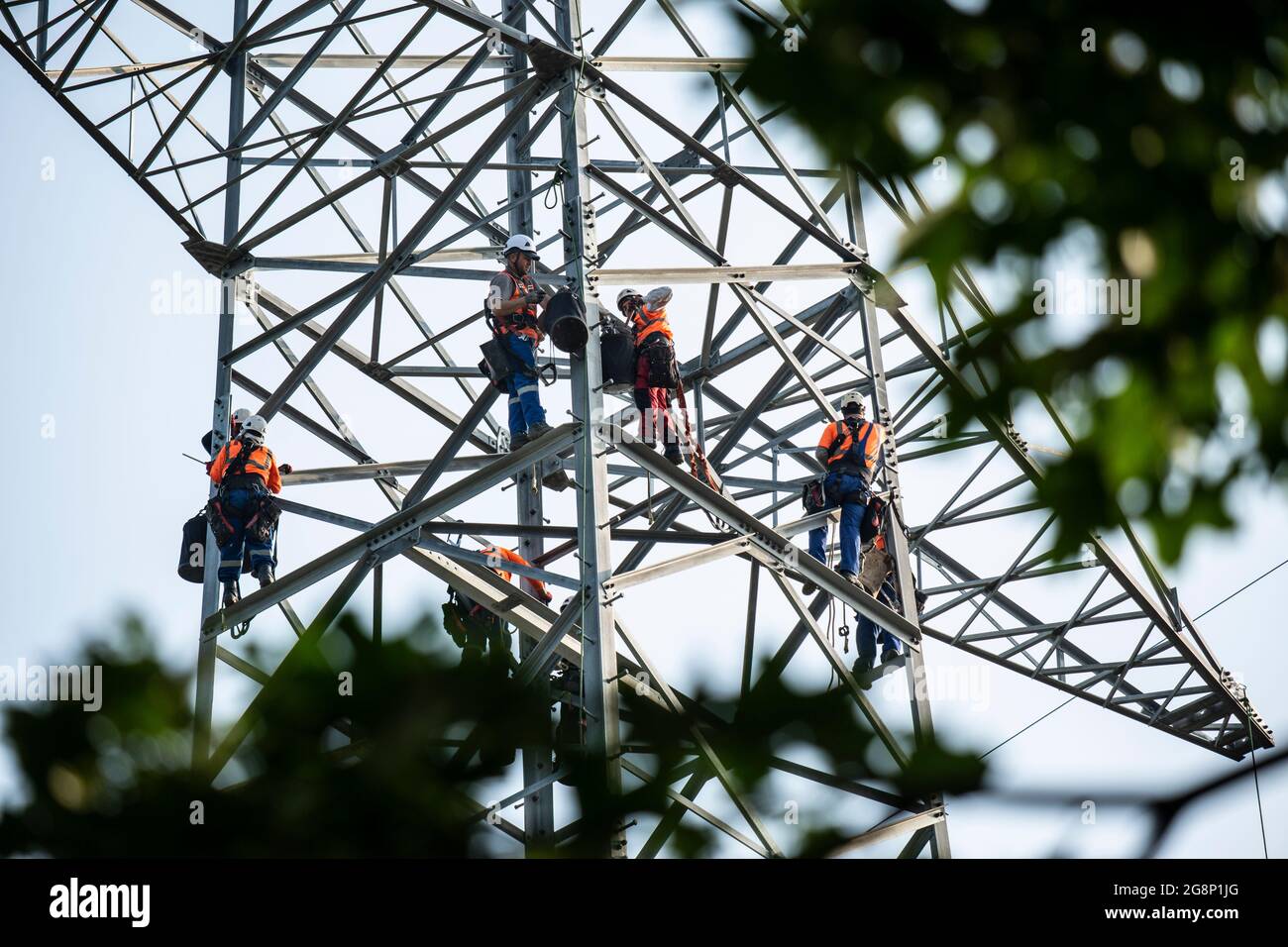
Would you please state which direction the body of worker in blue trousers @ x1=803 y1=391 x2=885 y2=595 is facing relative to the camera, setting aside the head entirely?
away from the camera

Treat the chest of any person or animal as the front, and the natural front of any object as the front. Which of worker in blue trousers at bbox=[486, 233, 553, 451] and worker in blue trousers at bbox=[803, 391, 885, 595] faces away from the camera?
worker in blue trousers at bbox=[803, 391, 885, 595]

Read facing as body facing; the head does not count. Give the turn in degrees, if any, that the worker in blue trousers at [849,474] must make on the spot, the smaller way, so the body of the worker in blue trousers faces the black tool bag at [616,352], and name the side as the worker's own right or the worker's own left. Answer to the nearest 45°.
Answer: approximately 135° to the worker's own left

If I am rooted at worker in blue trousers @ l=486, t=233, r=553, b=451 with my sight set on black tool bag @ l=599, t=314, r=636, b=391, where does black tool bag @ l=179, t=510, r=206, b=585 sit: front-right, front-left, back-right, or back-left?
back-left

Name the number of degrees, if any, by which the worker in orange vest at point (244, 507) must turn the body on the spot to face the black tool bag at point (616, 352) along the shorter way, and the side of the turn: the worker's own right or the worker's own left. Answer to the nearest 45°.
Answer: approximately 135° to the worker's own right

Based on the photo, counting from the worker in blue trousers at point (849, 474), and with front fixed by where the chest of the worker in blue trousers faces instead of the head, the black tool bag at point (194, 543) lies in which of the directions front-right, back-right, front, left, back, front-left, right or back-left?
left

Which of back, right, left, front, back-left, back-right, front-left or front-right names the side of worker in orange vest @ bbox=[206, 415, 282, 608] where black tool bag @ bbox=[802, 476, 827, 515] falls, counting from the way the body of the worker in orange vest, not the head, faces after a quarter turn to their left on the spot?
back

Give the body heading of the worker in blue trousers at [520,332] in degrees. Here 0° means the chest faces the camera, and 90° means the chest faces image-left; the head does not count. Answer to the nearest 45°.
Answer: approximately 315°

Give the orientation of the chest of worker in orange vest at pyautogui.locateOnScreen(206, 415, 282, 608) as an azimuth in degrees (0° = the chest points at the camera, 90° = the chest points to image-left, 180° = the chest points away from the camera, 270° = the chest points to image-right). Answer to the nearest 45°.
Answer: approximately 180°

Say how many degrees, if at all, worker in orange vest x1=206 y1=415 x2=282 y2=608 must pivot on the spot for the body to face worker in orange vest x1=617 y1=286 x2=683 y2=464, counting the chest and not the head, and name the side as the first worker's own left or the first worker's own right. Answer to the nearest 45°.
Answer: approximately 135° to the first worker's own right
